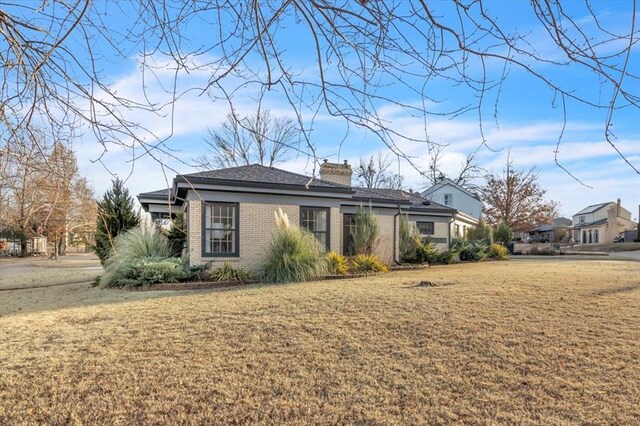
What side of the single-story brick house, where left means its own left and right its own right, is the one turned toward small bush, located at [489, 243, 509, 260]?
left

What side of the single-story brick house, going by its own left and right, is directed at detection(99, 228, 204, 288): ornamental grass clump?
right

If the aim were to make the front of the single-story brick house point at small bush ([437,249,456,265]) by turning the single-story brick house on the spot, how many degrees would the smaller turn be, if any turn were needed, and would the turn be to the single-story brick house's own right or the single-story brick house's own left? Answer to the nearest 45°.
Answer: approximately 90° to the single-story brick house's own left

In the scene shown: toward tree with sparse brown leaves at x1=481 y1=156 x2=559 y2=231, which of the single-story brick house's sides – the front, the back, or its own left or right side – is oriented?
left

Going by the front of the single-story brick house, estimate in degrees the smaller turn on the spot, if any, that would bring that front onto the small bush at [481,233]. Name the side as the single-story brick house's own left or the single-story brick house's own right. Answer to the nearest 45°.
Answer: approximately 90° to the single-story brick house's own left

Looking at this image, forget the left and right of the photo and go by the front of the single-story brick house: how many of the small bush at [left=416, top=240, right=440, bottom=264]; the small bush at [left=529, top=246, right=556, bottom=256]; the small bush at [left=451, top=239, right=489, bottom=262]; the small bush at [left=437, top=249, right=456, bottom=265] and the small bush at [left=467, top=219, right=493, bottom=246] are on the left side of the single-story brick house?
5

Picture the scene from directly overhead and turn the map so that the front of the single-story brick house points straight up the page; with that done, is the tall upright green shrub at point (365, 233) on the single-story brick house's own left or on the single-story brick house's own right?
on the single-story brick house's own left
